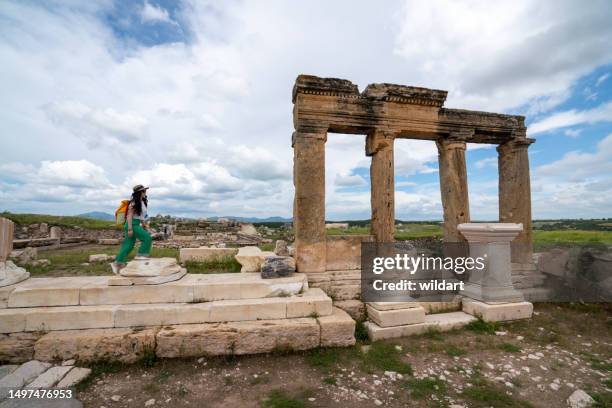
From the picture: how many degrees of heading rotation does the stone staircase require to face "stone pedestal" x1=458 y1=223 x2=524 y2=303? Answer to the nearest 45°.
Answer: approximately 90° to its left

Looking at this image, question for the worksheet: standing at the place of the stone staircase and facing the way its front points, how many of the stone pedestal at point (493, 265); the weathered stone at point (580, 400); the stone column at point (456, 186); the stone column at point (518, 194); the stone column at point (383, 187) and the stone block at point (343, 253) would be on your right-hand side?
0

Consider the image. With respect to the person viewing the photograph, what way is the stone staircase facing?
facing the viewer

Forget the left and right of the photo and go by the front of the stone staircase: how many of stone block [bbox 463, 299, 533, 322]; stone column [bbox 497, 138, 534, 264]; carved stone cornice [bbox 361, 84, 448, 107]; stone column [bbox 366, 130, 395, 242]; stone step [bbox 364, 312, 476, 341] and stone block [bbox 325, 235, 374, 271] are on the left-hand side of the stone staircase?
6

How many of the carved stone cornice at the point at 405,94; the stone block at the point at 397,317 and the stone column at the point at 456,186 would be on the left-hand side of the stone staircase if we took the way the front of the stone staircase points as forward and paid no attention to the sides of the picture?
3

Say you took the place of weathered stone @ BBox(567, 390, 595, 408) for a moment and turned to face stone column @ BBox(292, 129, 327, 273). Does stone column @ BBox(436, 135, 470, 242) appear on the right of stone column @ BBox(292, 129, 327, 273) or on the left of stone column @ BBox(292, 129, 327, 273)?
right

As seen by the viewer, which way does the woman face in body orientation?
to the viewer's right

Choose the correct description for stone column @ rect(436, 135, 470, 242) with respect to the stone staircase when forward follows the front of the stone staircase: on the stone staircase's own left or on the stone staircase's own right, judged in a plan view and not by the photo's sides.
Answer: on the stone staircase's own left

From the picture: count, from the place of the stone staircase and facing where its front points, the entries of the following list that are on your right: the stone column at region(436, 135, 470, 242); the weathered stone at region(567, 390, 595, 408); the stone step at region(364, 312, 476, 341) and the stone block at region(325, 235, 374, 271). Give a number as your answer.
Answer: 0

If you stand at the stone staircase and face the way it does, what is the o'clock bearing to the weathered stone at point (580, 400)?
The weathered stone is roughly at 10 o'clock from the stone staircase.

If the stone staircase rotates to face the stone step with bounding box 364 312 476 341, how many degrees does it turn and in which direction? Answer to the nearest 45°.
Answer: approximately 90° to its left

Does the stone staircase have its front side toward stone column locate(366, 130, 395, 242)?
no
